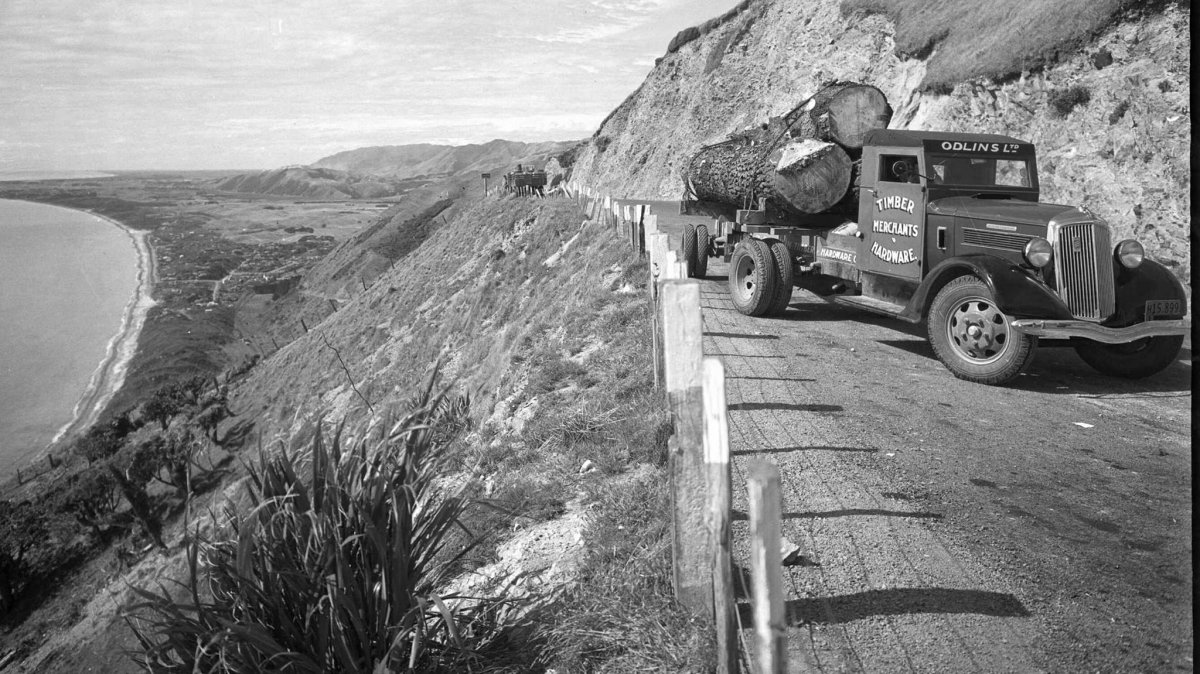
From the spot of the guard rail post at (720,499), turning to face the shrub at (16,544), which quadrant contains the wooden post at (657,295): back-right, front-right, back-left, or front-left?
front-right

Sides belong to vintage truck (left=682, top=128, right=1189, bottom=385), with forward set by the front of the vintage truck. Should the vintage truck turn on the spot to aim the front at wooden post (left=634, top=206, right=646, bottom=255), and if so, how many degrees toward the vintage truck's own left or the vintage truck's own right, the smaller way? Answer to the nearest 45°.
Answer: approximately 180°

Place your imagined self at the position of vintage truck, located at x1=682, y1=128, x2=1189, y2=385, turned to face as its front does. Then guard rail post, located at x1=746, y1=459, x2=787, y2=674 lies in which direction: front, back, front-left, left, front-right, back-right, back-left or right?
front-right

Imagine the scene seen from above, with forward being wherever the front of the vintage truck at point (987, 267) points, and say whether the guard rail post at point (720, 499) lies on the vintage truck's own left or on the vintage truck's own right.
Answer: on the vintage truck's own right

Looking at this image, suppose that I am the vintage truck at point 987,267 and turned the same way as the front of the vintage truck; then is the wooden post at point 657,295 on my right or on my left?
on my right

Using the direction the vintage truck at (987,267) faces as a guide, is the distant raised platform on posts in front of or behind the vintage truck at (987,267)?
behind

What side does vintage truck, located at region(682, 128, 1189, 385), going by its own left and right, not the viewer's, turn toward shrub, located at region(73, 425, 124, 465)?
back

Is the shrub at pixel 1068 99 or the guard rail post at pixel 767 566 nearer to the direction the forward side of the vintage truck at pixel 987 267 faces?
the guard rail post

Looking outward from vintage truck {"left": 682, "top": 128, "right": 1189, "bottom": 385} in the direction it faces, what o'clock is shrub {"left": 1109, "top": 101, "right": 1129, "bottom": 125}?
The shrub is roughly at 8 o'clock from the vintage truck.

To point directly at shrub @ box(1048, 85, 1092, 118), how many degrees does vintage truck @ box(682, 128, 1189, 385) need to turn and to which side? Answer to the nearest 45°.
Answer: approximately 135° to its left

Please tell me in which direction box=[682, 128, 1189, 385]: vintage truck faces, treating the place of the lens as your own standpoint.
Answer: facing the viewer and to the right of the viewer
